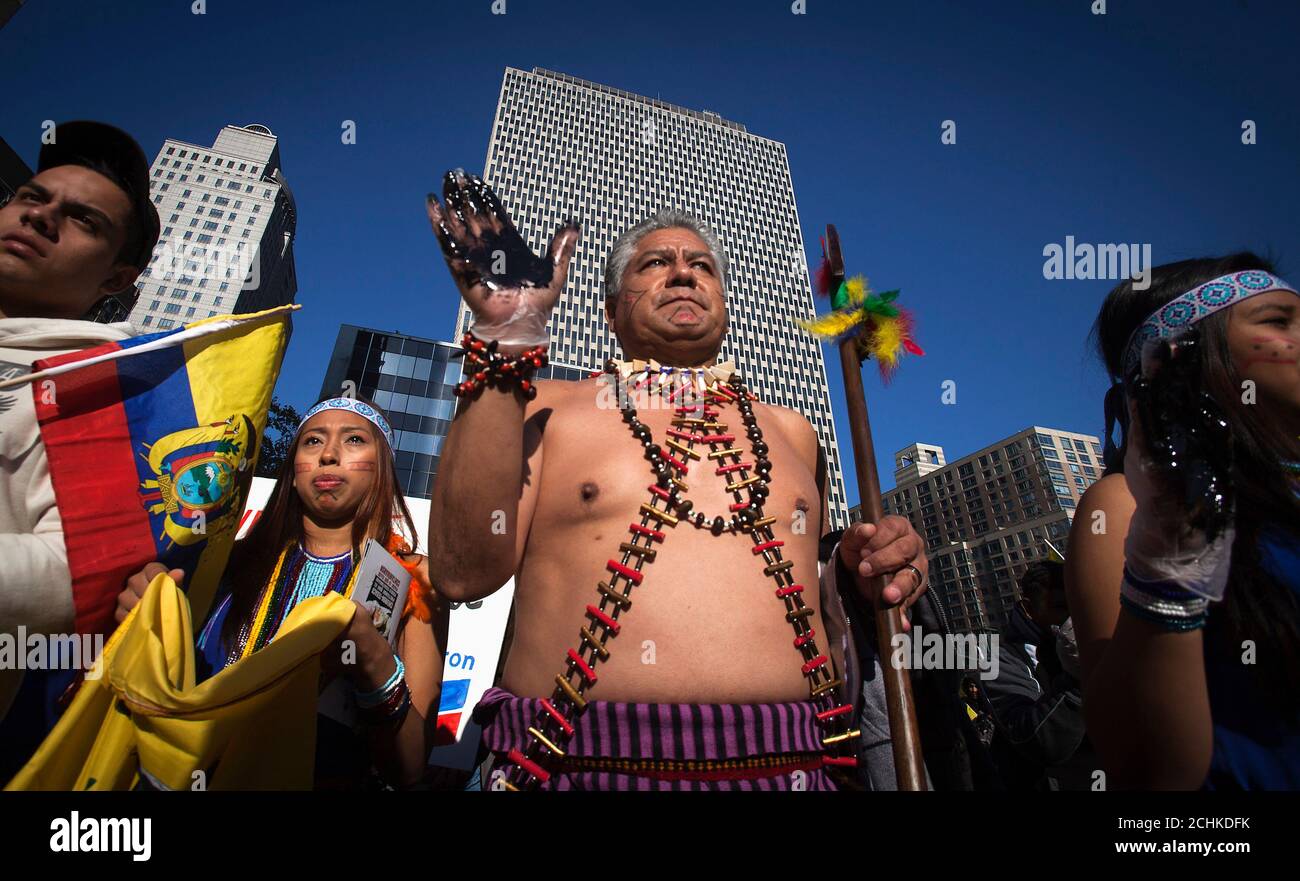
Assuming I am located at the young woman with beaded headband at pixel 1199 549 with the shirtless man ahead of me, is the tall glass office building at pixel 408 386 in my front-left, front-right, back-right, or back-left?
front-right

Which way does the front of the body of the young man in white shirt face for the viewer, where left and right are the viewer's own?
facing the viewer and to the left of the viewer

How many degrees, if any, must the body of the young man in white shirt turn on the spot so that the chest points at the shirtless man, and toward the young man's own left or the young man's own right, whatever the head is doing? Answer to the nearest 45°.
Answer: approximately 90° to the young man's own left

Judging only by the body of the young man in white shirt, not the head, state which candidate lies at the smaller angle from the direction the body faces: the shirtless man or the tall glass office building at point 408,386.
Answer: the shirtless man

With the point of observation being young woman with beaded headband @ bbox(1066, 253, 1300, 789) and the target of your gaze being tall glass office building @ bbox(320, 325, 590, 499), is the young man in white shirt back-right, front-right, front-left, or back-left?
front-left

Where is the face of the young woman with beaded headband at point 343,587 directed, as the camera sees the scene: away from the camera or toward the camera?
toward the camera

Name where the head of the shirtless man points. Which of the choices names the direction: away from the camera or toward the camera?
toward the camera

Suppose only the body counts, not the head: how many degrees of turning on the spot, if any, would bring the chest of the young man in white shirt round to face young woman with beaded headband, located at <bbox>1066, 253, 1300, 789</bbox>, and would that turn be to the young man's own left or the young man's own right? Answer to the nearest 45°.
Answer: approximately 90° to the young man's own left

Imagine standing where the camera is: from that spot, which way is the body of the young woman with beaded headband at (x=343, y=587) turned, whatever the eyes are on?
toward the camera

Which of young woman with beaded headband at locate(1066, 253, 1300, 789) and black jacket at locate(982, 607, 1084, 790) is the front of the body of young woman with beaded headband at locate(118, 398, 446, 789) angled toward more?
the young woman with beaded headband

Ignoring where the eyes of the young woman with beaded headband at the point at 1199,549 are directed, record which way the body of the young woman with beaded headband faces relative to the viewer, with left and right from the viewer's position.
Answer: facing the viewer and to the right of the viewer

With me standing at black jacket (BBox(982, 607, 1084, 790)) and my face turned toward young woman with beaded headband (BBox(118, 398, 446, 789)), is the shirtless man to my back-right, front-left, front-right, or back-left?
front-left
